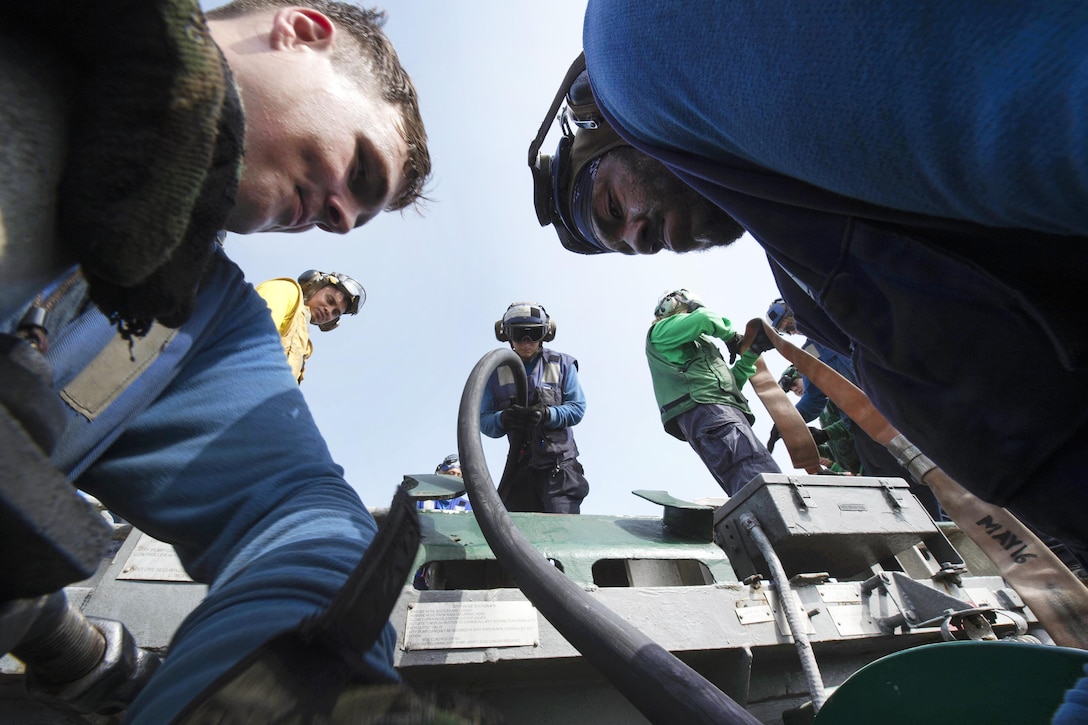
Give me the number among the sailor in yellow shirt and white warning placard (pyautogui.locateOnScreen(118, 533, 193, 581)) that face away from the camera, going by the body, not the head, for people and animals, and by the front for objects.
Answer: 0

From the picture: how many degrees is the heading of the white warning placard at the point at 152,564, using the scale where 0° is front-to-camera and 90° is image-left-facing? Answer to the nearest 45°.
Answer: approximately 0°

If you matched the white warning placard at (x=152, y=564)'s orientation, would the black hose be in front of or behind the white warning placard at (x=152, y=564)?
in front

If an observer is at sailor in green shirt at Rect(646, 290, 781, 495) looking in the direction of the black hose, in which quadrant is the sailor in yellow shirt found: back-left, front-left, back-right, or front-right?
front-right

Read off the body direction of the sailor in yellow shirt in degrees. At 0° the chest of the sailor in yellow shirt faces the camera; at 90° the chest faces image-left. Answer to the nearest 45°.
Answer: approximately 315°

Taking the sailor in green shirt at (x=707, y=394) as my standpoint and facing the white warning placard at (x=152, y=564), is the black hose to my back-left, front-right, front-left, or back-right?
front-left
